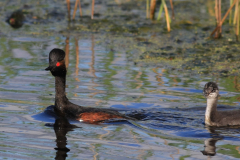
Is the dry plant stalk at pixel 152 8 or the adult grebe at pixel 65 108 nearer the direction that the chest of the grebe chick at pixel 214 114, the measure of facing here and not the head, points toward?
the adult grebe

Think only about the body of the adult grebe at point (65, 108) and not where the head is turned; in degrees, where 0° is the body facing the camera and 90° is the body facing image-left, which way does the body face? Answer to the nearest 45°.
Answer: approximately 90°

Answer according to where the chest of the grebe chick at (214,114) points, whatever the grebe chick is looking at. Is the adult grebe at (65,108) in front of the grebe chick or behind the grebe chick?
in front

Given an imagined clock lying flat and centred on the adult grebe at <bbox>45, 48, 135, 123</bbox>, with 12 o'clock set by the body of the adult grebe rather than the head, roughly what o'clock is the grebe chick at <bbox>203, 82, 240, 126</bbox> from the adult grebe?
The grebe chick is roughly at 6 o'clock from the adult grebe.

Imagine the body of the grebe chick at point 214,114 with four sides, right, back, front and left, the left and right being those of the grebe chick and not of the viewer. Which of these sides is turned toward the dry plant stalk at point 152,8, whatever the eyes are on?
right

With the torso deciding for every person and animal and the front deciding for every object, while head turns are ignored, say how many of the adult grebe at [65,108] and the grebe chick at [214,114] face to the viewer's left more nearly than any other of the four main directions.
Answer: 2

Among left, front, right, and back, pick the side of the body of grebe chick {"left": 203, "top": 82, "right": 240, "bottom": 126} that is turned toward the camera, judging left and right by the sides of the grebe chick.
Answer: left

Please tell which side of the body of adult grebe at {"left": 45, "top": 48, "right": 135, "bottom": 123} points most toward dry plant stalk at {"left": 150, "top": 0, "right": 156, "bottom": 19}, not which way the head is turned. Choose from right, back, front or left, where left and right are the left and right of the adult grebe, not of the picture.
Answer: right
